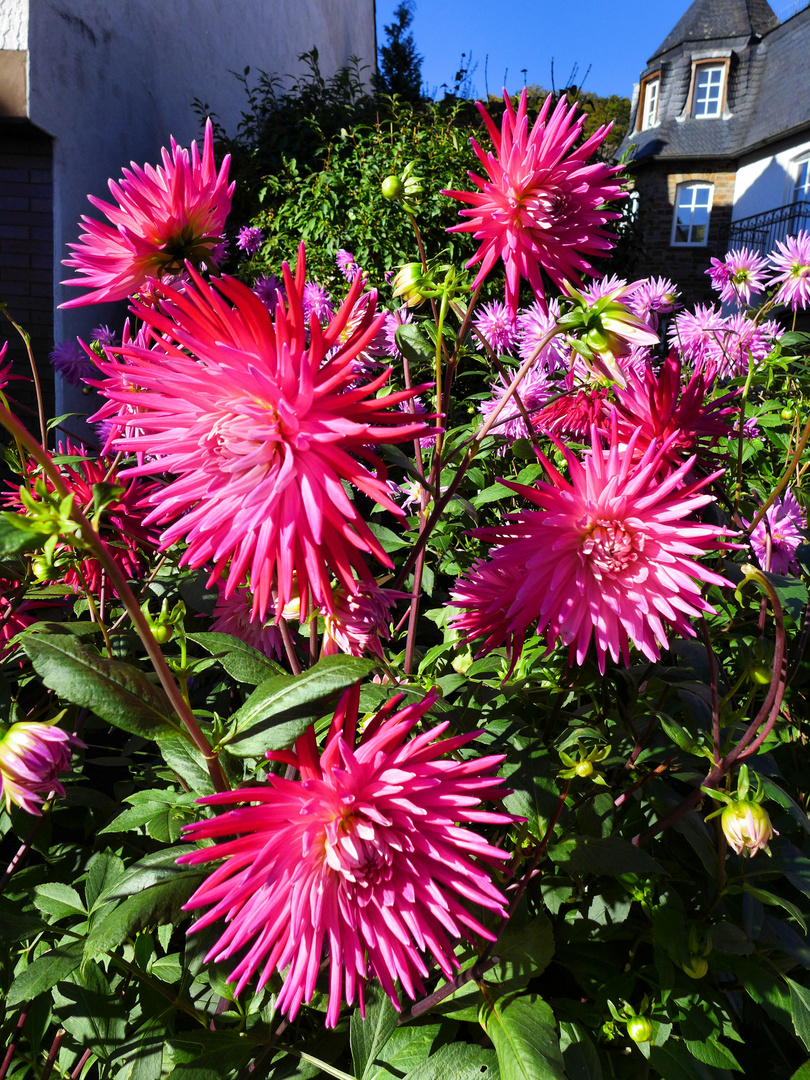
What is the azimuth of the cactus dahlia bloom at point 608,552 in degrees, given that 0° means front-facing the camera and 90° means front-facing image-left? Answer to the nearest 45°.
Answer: approximately 0°

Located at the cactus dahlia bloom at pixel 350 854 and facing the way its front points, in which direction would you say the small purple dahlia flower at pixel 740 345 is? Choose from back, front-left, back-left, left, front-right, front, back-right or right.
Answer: back-left

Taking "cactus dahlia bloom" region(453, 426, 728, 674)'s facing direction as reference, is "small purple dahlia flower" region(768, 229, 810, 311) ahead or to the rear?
to the rear

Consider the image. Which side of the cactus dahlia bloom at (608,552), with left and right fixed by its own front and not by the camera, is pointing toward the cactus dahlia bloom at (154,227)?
right

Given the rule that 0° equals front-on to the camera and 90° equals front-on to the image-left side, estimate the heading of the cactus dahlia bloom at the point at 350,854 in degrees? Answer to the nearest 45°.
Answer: approximately 0°

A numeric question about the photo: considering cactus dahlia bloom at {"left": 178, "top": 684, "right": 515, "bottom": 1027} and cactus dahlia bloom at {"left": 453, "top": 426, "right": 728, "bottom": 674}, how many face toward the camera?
2

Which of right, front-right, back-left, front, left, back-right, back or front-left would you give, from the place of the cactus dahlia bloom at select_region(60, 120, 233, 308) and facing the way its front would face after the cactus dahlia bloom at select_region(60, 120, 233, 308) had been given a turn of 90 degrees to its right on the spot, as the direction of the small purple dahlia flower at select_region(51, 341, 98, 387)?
front-left
